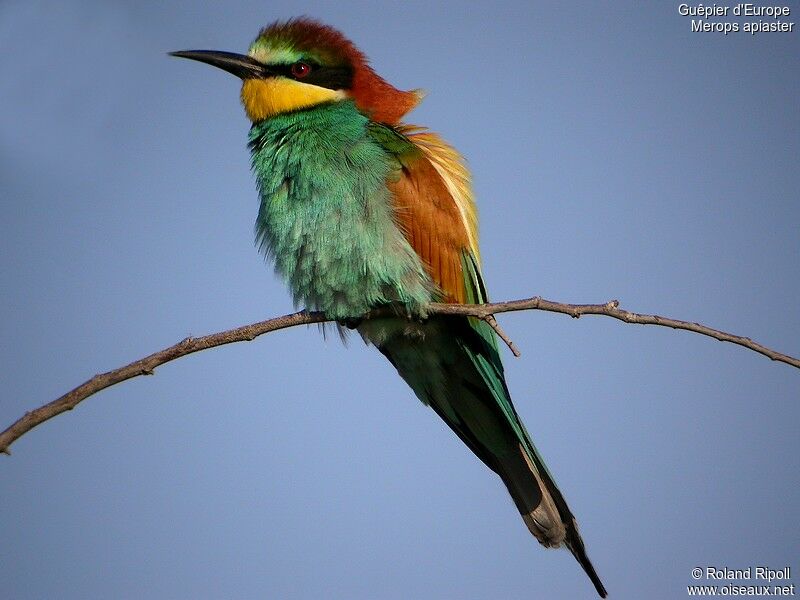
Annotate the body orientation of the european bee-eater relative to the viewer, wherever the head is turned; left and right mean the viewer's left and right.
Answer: facing the viewer and to the left of the viewer
